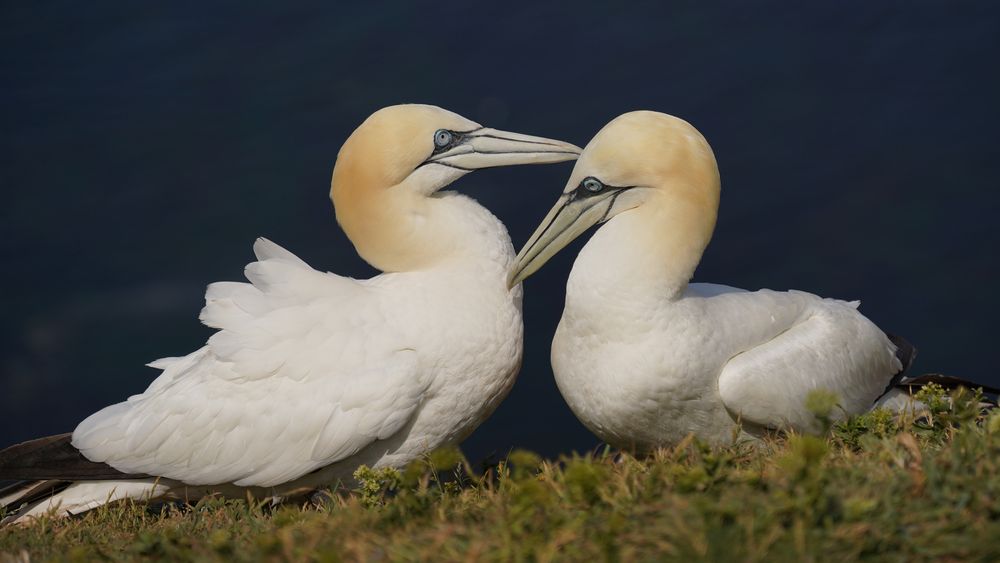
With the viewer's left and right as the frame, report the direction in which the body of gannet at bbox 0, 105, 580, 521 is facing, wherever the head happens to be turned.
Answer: facing to the right of the viewer

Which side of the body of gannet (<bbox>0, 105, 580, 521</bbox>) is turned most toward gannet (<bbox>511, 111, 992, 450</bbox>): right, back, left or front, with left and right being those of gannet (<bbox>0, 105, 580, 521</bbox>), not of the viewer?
front
